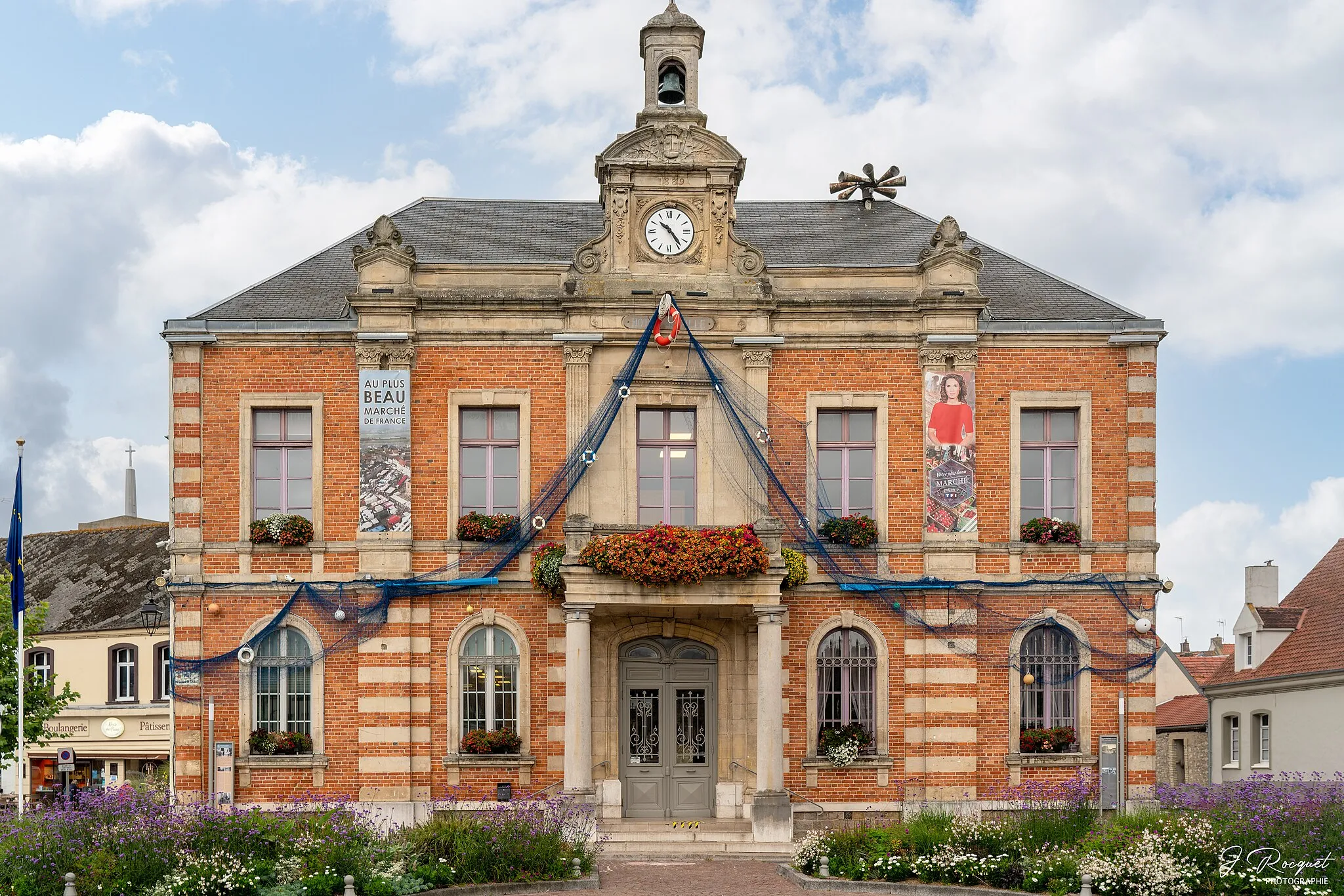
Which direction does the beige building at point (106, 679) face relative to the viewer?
toward the camera

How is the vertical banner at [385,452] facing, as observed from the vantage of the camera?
facing the viewer

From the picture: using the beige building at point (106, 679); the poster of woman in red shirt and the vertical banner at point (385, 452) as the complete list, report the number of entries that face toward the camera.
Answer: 3

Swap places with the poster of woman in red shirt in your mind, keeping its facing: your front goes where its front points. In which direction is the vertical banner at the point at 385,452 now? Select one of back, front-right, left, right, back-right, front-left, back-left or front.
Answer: right

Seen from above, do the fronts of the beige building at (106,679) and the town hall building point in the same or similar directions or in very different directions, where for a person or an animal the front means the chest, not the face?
same or similar directions

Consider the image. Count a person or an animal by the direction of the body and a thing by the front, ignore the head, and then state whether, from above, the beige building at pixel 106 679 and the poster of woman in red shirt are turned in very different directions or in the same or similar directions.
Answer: same or similar directions

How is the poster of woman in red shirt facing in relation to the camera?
toward the camera

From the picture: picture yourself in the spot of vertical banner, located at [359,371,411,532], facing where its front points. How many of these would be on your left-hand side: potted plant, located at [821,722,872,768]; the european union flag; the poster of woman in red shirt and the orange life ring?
3

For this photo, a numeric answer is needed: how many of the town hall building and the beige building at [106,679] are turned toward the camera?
2
